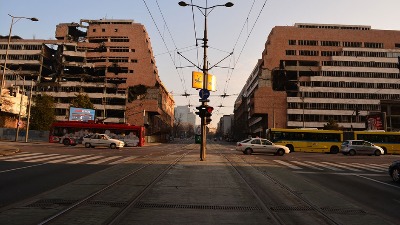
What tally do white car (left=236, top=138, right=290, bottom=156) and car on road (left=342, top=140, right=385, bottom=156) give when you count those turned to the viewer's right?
2

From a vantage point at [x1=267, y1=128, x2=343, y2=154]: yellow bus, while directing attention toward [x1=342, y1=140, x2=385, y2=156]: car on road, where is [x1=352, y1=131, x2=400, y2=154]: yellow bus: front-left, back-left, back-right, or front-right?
front-left

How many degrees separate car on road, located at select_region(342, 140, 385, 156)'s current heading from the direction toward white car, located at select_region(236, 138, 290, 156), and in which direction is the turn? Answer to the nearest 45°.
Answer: approximately 135° to its right

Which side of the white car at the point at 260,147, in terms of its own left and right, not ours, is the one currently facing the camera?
right

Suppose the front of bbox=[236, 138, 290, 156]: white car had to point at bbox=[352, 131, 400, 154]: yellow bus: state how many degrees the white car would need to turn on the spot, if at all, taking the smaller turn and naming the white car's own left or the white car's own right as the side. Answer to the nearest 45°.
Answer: approximately 45° to the white car's own left

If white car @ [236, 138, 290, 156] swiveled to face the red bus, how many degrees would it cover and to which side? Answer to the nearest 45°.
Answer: approximately 180°

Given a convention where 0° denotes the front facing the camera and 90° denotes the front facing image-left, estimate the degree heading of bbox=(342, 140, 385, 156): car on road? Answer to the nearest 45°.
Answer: approximately 270°

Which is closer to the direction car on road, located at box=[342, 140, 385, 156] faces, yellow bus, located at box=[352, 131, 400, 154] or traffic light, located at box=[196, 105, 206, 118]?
the yellow bus
